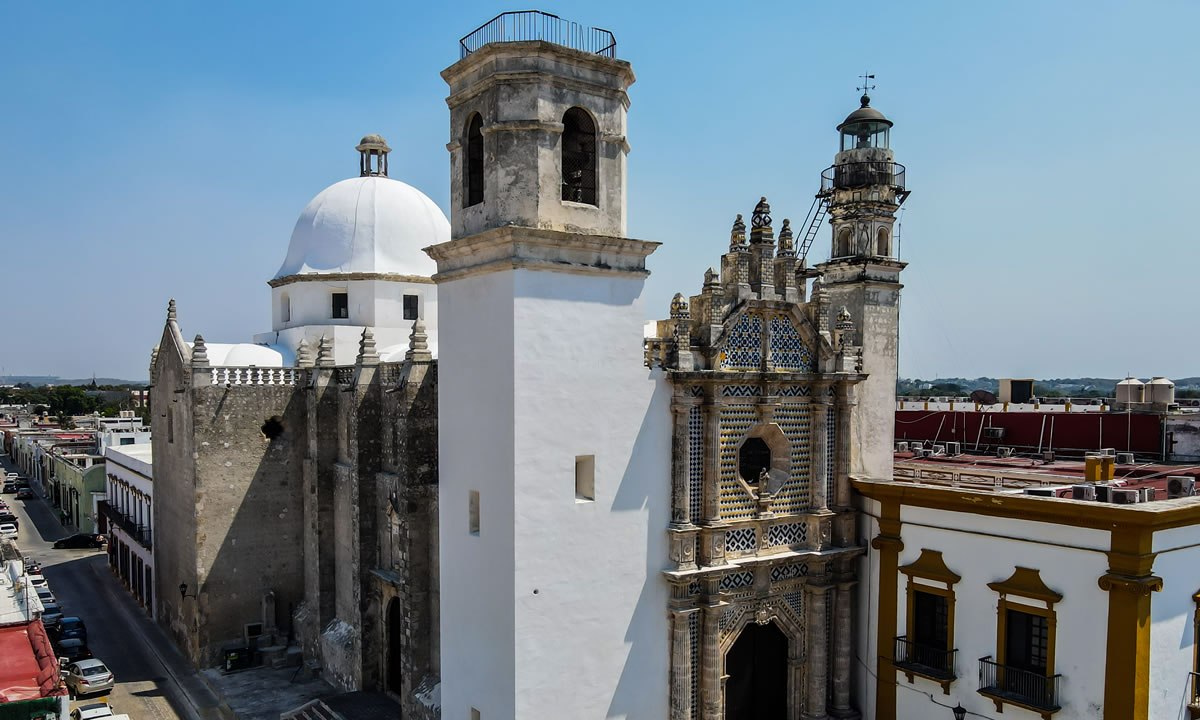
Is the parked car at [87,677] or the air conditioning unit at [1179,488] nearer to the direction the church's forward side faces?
the air conditioning unit

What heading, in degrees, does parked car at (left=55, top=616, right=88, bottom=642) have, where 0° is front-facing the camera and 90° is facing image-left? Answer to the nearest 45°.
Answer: approximately 180°

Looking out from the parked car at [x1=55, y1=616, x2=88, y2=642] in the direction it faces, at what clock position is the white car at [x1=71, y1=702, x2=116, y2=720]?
The white car is roughly at 6 o'clock from the parked car.

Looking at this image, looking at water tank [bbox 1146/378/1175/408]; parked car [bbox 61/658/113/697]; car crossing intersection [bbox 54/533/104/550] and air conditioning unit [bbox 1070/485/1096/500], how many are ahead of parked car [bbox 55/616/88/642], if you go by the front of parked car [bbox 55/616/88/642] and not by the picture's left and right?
1

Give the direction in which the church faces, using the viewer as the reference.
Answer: facing the viewer and to the right of the viewer

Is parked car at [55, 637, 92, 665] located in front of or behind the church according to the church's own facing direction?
behind

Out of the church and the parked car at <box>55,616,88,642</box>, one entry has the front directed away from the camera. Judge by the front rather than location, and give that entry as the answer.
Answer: the parked car

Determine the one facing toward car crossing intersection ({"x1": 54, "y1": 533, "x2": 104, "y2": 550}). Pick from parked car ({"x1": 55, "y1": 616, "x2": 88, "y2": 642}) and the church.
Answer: parked car ({"x1": 55, "y1": 616, "x2": 88, "y2": 642})

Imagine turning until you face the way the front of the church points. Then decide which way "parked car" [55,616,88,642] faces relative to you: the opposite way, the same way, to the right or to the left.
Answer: the opposite way

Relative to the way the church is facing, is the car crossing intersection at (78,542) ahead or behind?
behind

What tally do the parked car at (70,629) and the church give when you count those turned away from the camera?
1

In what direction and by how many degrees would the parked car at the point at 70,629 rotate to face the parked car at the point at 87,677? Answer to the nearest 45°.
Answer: approximately 180°
